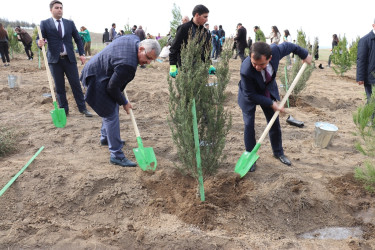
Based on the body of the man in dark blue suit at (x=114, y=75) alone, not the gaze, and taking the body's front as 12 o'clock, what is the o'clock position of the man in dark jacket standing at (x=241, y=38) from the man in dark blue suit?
The man in dark jacket standing is roughly at 10 o'clock from the man in dark blue suit.

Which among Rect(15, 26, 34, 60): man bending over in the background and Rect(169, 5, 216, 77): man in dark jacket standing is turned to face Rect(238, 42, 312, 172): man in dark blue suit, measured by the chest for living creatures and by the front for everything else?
Rect(169, 5, 216, 77): man in dark jacket standing

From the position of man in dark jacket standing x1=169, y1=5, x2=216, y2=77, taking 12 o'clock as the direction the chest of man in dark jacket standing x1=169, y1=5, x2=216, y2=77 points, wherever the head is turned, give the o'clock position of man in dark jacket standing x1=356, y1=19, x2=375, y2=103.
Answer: man in dark jacket standing x1=356, y1=19, x2=375, y2=103 is roughly at 10 o'clock from man in dark jacket standing x1=169, y1=5, x2=216, y2=77.

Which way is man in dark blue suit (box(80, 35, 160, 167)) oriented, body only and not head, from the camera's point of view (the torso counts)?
to the viewer's right

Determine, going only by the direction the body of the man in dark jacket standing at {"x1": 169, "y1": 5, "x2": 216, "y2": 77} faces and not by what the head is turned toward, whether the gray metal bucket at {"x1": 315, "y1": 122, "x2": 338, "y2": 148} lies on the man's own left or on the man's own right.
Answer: on the man's own left

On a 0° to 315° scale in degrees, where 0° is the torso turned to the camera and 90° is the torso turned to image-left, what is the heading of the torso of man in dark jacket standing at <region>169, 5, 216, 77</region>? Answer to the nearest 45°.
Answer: approximately 315°

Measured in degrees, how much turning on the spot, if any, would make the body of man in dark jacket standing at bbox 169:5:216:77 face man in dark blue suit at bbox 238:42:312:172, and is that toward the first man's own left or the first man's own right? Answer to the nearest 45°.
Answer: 0° — they already face them

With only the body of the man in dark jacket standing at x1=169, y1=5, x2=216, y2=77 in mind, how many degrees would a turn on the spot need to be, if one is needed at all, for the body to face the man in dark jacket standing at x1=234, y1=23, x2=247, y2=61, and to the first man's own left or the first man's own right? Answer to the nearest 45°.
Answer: approximately 135° to the first man's own left

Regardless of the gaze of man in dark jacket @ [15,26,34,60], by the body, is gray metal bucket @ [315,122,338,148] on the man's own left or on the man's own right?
on the man's own left

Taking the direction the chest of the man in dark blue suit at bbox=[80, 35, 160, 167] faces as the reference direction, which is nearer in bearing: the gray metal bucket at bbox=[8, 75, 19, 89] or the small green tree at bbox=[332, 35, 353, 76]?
the small green tree

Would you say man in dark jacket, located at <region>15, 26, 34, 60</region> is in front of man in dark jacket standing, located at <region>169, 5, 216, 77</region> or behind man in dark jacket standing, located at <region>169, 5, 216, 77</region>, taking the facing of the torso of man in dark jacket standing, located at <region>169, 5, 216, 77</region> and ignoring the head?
behind
